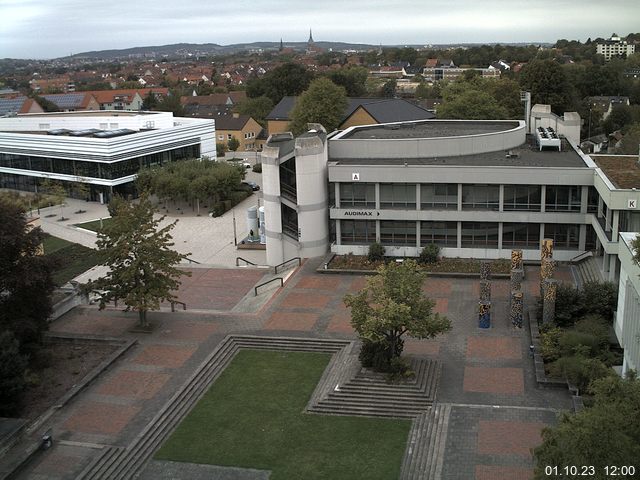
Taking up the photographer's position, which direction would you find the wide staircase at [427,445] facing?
facing to the left of the viewer

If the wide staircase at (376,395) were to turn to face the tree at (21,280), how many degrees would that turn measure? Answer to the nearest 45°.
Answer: approximately 90° to its right

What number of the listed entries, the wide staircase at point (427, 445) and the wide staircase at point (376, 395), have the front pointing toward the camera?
1

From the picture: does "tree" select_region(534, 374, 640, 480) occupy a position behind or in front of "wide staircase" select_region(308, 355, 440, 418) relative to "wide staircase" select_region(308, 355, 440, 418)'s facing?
in front

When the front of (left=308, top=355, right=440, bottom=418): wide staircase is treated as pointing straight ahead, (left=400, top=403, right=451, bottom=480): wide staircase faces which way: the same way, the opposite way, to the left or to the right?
to the right

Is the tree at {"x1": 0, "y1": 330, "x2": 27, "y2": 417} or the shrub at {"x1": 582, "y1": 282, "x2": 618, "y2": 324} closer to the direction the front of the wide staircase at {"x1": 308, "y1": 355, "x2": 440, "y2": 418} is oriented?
the tree

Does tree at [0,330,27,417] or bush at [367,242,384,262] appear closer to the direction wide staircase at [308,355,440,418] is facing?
the tree

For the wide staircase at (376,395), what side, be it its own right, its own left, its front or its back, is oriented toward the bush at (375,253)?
back

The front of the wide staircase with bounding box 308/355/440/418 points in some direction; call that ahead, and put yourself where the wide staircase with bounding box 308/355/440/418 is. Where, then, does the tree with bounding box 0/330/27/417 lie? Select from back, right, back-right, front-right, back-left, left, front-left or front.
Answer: right

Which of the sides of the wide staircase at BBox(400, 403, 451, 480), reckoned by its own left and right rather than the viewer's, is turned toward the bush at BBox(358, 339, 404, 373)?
right

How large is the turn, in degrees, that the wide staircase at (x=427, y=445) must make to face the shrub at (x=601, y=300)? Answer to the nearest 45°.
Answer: approximately 135° to its right

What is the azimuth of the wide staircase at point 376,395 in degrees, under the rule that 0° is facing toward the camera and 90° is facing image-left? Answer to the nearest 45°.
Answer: approximately 0°

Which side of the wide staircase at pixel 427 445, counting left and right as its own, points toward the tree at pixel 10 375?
front

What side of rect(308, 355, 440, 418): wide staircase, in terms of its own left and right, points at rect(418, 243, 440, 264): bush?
back
